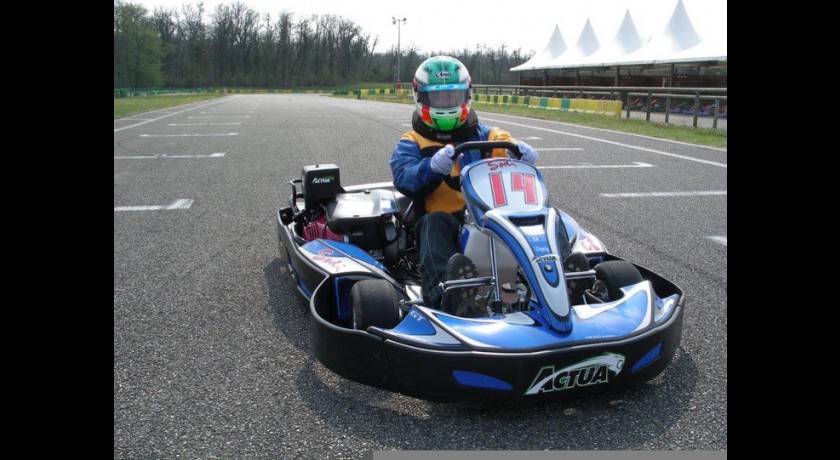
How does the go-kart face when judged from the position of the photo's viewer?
facing the viewer and to the right of the viewer
